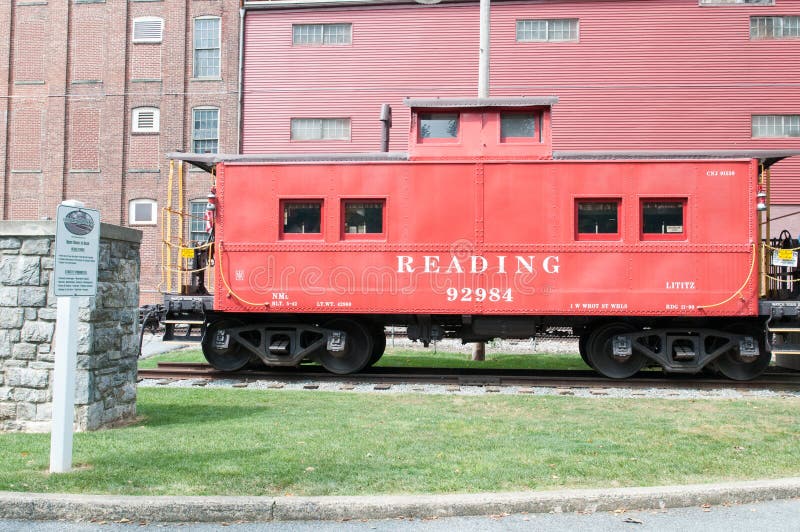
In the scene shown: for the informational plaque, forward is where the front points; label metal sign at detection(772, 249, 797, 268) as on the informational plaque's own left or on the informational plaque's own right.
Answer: on the informational plaque's own left

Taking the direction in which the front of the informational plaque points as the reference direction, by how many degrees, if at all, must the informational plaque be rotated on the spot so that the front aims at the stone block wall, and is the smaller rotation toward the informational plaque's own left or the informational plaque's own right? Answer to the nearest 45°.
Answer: approximately 180°

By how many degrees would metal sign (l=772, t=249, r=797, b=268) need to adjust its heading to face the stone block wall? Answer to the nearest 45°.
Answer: approximately 45° to its right

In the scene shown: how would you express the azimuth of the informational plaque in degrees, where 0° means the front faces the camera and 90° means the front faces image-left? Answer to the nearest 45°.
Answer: approximately 0°

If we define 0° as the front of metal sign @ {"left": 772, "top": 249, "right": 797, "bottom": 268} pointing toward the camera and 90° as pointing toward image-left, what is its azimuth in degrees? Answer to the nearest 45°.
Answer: approximately 0°

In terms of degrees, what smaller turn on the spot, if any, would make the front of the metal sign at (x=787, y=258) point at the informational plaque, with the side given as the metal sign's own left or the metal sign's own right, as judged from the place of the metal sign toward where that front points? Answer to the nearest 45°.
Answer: approximately 45° to the metal sign's own right

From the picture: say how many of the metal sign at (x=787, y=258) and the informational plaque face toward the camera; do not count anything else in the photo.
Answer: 2
